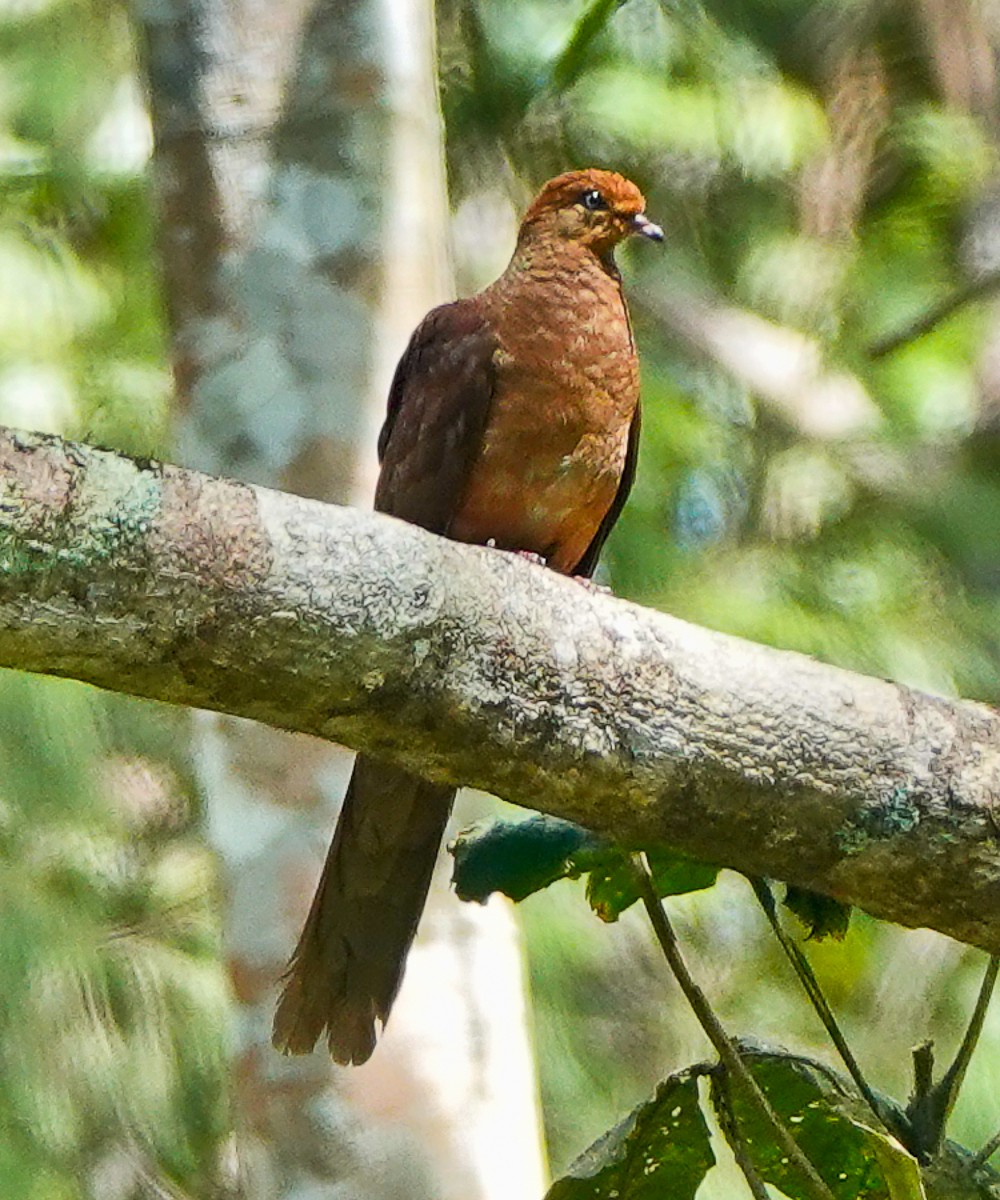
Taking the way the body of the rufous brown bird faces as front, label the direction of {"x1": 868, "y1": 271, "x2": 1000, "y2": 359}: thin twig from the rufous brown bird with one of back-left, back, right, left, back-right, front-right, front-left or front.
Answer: left

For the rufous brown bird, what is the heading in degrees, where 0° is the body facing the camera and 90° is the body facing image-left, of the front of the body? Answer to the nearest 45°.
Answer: approximately 315°
